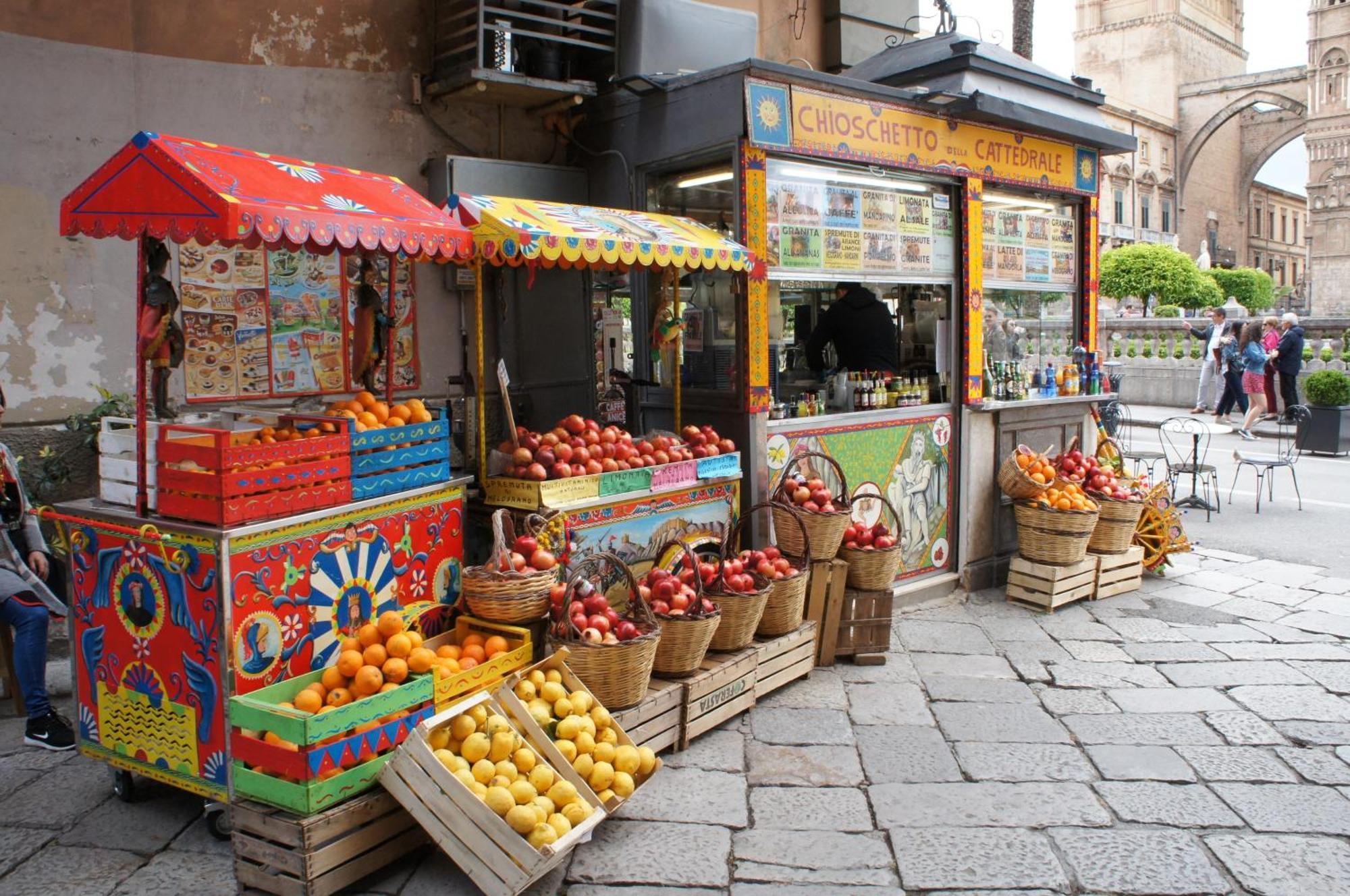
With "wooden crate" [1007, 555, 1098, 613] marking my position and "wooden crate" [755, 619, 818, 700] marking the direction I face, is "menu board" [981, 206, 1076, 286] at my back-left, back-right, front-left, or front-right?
back-right

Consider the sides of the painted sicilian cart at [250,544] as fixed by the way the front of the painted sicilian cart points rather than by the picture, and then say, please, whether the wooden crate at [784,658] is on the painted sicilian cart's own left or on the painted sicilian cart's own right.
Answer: on the painted sicilian cart's own left

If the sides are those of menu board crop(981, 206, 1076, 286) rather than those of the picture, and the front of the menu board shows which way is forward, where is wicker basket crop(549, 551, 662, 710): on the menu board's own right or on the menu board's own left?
on the menu board's own right

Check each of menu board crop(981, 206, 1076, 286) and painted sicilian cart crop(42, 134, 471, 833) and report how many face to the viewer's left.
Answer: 0

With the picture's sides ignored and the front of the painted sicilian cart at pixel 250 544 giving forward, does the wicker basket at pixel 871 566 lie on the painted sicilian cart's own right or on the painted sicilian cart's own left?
on the painted sicilian cart's own left

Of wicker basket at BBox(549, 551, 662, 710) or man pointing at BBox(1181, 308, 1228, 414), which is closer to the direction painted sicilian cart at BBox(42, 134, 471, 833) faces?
the wicker basket

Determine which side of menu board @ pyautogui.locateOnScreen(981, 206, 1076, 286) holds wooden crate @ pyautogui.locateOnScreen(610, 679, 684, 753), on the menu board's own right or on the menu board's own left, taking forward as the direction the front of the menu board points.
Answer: on the menu board's own right

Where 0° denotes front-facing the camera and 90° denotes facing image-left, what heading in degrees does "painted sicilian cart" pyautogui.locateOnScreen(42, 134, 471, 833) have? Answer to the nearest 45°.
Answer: approximately 315°

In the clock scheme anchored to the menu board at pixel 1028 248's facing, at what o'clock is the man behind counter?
The man behind counter is roughly at 3 o'clock from the menu board.

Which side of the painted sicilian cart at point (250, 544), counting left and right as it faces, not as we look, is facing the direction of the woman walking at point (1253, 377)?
left
